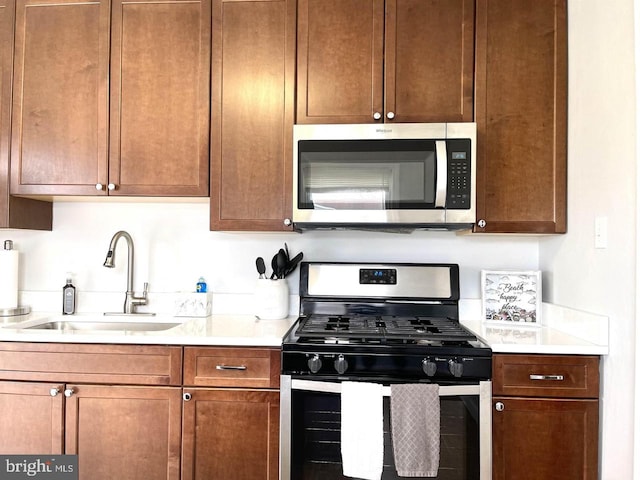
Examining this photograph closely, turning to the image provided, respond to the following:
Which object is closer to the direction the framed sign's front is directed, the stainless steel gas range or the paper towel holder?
the stainless steel gas range

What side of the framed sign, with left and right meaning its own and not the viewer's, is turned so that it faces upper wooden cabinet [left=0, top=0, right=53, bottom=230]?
right

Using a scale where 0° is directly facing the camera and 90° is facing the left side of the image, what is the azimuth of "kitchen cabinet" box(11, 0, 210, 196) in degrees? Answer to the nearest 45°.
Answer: approximately 0°

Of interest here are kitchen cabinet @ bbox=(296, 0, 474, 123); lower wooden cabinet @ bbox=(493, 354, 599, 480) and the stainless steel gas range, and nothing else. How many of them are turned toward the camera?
3

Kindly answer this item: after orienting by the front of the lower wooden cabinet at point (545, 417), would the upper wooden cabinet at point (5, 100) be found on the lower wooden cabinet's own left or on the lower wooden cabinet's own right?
on the lower wooden cabinet's own right

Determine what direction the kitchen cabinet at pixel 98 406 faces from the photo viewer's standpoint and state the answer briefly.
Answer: facing the viewer

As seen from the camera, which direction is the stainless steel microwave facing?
toward the camera

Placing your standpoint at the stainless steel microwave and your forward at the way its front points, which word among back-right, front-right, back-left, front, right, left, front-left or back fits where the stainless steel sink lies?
right

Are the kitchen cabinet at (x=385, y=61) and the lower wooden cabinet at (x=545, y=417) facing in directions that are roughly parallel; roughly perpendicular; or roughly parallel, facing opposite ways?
roughly parallel

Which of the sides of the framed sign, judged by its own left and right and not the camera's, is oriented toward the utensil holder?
right

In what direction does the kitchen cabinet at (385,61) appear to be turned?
toward the camera
